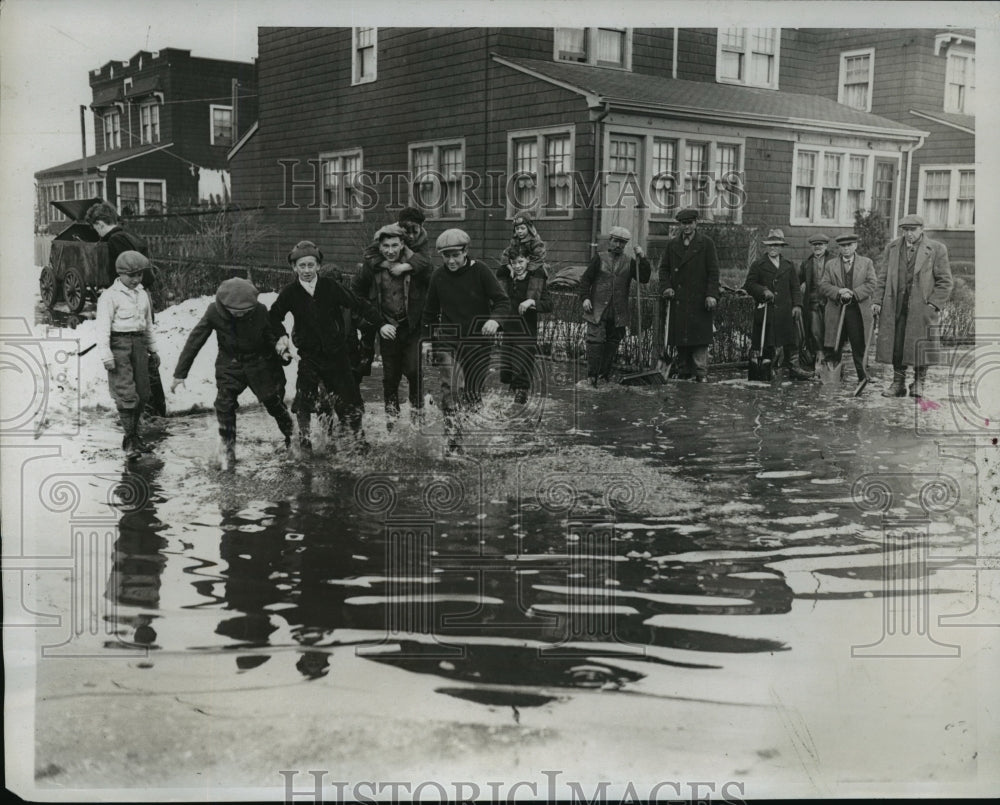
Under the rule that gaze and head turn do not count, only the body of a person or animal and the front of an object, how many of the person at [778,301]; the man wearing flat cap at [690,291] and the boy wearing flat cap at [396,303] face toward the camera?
3

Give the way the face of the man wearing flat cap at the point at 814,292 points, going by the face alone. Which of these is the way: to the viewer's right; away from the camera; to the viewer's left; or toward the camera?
toward the camera

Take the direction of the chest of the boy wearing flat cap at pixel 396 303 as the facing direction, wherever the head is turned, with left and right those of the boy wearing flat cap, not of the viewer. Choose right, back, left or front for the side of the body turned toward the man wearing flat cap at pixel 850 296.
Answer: left

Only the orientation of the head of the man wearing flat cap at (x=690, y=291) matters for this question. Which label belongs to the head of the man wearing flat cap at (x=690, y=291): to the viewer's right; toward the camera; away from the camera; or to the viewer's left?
toward the camera

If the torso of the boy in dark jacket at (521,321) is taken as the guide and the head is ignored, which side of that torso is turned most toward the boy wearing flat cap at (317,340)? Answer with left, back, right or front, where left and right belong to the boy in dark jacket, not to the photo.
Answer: right

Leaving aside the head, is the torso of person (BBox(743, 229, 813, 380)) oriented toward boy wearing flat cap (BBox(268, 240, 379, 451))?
no

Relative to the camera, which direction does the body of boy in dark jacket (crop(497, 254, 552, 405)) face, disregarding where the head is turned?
toward the camera

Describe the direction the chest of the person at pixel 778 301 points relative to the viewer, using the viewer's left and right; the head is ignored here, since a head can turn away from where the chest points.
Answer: facing the viewer

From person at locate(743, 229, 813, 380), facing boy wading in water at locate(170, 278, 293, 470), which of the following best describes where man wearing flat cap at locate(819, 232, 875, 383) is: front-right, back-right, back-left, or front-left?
back-left

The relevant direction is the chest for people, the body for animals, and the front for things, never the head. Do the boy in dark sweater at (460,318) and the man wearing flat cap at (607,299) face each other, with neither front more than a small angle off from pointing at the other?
no

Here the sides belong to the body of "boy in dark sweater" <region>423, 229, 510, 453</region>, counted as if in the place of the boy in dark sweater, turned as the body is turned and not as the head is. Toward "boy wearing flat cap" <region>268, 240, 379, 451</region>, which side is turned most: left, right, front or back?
right

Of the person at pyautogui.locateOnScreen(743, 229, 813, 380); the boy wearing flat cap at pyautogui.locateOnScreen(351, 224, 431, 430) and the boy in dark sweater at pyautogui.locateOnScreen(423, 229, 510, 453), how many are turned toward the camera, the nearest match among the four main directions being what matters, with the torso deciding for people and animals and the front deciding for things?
3

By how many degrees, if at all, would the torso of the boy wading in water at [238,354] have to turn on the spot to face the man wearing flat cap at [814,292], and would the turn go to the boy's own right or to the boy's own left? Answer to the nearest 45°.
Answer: approximately 90° to the boy's own left

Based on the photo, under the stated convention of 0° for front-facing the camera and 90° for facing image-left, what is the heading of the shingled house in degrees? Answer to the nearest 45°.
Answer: approximately 315°

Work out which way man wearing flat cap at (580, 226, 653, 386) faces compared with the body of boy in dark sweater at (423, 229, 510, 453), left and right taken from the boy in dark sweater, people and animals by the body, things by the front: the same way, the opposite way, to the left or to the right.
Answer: the same way

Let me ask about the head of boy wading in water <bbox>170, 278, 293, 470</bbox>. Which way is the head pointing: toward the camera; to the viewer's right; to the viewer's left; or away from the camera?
toward the camera

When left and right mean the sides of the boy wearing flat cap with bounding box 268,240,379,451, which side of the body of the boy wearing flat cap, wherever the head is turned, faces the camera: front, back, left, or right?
front

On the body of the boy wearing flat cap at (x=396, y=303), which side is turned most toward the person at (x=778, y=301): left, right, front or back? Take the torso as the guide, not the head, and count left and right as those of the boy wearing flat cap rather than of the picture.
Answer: left

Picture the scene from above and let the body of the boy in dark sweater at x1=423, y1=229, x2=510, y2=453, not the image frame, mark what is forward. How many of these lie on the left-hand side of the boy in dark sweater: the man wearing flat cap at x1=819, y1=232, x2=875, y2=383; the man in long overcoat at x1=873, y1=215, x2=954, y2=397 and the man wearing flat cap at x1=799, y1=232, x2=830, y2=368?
3

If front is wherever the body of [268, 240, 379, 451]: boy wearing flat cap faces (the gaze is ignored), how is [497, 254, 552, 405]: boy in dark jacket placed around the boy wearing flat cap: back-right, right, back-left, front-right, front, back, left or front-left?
left
